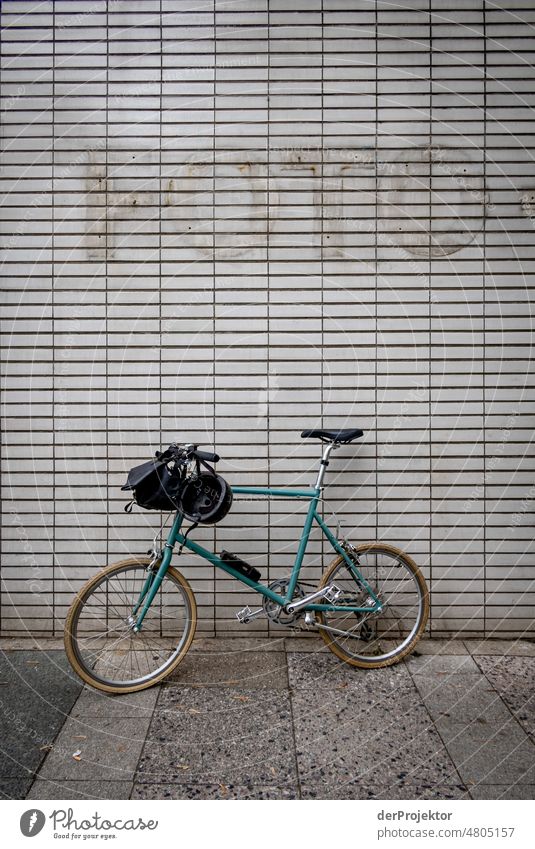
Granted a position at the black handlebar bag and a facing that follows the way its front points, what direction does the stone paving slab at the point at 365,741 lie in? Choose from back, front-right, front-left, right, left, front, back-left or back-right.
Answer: back-left

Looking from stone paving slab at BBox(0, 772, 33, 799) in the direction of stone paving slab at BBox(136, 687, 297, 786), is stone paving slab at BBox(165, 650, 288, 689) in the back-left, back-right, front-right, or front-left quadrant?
front-left

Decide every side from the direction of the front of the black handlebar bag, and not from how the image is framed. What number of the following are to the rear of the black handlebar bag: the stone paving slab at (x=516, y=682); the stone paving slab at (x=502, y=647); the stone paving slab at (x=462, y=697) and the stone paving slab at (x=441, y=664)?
4

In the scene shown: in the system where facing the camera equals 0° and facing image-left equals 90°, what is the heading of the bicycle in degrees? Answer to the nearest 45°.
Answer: approximately 90°

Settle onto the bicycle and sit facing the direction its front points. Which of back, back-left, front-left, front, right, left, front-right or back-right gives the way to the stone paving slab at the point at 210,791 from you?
left

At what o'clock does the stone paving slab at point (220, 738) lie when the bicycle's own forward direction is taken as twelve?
The stone paving slab is roughly at 9 o'clock from the bicycle.

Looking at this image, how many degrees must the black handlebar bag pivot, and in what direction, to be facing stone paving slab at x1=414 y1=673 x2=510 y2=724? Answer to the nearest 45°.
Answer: approximately 180°

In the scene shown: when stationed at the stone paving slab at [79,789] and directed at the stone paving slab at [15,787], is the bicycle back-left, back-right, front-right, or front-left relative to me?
back-right

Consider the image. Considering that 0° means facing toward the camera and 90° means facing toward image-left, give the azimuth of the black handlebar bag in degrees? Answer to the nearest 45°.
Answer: approximately 90°

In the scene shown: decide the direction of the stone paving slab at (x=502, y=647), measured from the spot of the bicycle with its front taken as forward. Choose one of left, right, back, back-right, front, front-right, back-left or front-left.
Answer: back

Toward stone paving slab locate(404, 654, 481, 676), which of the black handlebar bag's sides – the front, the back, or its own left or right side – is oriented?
back
